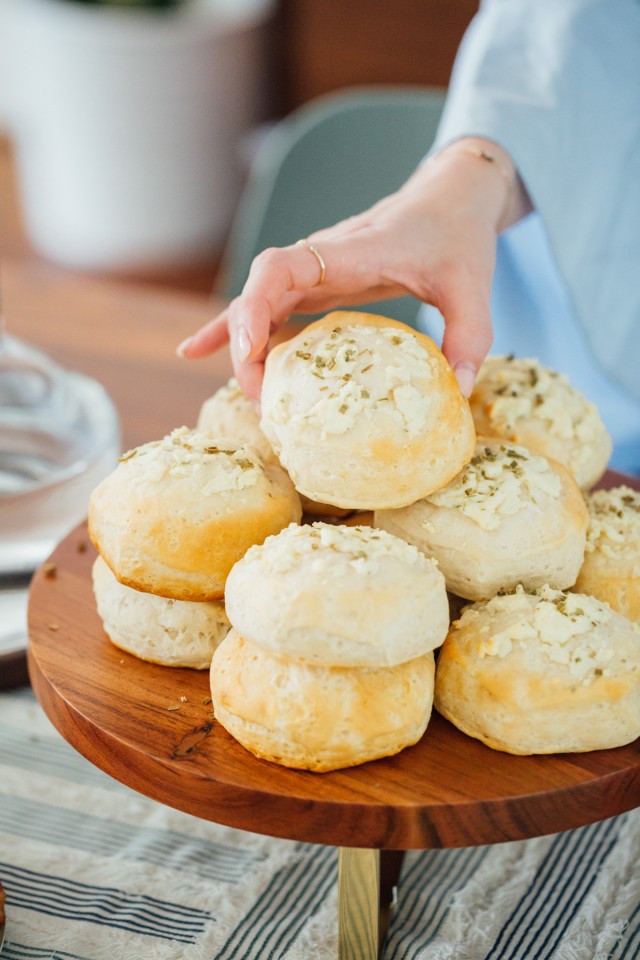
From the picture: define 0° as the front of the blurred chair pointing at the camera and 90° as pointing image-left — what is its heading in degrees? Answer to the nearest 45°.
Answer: approximately 0°

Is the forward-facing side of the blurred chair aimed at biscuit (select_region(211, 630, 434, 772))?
yes

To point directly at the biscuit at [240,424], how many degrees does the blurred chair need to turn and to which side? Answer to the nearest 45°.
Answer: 0° — it already faces it

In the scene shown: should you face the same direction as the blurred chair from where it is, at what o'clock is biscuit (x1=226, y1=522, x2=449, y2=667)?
The biscuit is roughly at 12 o'clock from the blurred chair.

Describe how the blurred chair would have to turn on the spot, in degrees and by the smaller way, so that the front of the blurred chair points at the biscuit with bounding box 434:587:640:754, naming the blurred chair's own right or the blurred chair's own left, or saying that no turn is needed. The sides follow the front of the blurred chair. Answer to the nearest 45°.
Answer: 0° — it already faces it

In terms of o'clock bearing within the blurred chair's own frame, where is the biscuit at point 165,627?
The biscuit is roughly at 12 o'clock from the blurred chair.

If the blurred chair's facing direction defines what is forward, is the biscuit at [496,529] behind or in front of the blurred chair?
in front

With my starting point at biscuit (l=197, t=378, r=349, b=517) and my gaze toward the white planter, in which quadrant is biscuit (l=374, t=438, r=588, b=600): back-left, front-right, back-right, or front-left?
back-right
